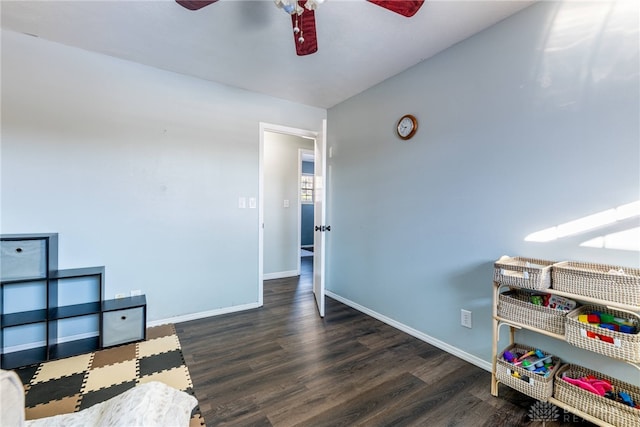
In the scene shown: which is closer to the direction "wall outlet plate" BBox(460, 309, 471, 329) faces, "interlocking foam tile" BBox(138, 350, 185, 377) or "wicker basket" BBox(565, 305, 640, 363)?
the interlocking foam tile

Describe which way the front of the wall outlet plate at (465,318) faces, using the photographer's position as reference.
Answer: facing the viewer and to the left of the viewer

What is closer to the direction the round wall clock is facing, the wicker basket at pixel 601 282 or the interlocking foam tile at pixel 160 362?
the interlocking foam tile

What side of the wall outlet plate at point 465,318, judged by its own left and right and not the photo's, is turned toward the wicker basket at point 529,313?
left

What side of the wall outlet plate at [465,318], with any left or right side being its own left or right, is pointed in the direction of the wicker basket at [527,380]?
left

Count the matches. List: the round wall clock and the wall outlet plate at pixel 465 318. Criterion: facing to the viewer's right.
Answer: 0

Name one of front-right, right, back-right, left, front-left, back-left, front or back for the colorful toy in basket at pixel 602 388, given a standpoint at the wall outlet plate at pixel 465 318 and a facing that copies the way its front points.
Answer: left

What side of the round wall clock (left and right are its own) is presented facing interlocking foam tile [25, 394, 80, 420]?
front

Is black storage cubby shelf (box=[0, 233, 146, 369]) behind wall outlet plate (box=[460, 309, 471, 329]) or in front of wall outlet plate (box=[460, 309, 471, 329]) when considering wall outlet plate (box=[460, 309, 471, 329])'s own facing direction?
in front

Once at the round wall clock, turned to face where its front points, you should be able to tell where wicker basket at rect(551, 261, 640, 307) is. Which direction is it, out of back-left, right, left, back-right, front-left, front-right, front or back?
left

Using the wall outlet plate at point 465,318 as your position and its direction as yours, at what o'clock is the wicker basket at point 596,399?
The wicker basket is roughly at 9 o'clock from the wall outlet plate.

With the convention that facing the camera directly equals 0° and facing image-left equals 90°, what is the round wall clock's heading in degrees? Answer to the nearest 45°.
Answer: approximately 45°

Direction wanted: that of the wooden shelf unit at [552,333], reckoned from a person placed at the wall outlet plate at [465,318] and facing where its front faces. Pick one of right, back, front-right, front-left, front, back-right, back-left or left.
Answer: left
